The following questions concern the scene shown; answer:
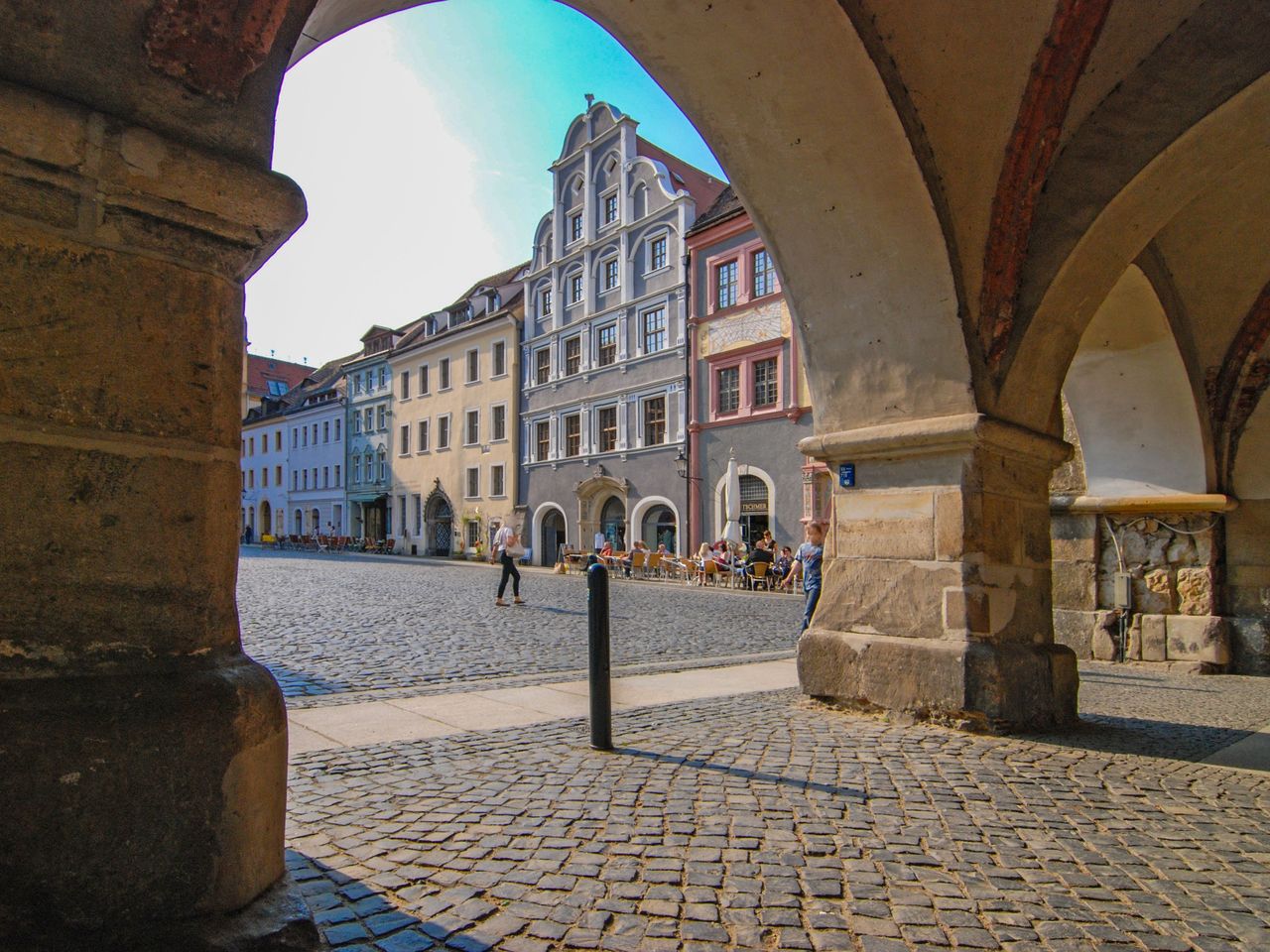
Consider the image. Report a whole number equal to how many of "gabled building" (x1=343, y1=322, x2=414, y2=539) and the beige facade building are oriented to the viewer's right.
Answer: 0

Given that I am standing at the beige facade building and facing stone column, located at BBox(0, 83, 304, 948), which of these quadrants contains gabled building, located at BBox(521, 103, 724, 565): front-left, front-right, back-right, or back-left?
front-left

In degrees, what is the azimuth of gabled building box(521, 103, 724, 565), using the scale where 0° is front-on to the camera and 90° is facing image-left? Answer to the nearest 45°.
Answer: approximately 45°

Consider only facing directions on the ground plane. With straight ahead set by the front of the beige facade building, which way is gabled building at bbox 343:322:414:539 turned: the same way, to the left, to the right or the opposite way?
the same way

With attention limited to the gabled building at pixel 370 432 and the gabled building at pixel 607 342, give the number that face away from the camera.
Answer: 0

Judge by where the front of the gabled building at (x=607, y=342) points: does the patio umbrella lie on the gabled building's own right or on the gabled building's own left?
on the gabled building's own left

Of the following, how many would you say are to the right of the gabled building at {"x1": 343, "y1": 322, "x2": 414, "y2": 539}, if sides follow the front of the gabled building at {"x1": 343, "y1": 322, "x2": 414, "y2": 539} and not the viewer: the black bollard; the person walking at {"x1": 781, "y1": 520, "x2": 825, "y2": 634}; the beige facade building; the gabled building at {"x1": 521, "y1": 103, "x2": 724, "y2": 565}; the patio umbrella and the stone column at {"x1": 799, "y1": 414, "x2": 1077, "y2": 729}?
0

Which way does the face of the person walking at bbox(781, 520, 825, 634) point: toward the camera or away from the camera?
toward the camera

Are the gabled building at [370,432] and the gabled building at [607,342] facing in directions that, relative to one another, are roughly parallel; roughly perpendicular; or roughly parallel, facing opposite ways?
roughly parallel

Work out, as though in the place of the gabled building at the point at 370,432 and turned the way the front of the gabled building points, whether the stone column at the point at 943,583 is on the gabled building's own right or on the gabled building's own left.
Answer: on the gabled building's own left

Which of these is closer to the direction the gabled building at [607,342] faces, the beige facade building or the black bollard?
the black bollard

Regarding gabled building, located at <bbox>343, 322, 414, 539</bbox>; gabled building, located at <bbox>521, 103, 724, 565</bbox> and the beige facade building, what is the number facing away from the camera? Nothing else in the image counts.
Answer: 0

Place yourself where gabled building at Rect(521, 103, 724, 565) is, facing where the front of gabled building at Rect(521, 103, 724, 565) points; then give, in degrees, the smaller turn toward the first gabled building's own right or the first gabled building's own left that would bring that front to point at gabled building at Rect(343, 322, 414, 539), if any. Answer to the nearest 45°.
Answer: approximately 90° to the first gabled building's own right

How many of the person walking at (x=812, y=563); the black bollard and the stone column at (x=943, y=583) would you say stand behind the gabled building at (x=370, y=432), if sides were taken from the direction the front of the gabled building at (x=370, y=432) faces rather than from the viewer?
0

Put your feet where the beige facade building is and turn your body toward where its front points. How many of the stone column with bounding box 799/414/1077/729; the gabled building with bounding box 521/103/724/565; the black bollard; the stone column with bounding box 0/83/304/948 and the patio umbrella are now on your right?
0

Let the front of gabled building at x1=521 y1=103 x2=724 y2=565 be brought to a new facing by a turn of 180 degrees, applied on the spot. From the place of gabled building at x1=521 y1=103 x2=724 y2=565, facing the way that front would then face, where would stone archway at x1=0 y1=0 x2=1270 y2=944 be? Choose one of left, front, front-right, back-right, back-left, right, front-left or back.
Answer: back-right

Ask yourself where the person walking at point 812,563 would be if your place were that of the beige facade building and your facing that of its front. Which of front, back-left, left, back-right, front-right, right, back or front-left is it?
front-left

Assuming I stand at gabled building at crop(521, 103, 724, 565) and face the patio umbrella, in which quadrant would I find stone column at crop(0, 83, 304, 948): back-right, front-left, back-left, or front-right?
front-right

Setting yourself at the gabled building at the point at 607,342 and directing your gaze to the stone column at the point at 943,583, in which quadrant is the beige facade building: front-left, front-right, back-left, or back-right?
back-right

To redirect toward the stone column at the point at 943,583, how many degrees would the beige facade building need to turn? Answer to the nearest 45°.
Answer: approximately 45° to its left

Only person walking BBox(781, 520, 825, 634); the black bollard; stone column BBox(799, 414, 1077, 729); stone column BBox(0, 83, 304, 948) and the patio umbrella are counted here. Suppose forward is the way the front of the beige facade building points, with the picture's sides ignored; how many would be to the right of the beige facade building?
0

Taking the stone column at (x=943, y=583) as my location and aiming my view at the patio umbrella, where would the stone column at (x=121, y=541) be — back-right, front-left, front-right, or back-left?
back-left
